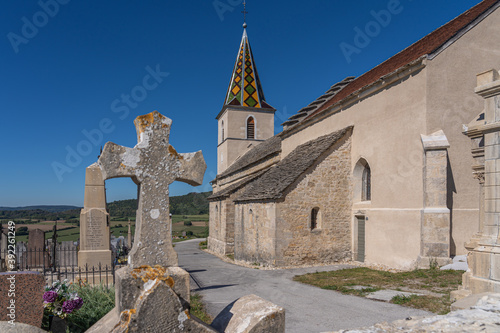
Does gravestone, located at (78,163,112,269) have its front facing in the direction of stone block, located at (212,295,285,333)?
yes

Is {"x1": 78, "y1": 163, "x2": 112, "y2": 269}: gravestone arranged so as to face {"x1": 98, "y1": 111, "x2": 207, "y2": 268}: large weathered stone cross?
yes

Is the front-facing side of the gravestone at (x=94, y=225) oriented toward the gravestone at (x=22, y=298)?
yes

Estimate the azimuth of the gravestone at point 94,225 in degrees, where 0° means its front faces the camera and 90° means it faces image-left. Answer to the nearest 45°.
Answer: approximately 0°

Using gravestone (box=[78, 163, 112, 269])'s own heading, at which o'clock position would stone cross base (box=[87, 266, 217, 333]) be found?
The stone cross base is roughly at 12 o'clock from the gravestone.

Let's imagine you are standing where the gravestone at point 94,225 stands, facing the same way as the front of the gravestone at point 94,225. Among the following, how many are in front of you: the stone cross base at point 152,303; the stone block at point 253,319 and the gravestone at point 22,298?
3

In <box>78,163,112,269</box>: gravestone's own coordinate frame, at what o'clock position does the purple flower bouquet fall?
The purple flower bouquet is roughly at 12 o'clock from the gravestone.

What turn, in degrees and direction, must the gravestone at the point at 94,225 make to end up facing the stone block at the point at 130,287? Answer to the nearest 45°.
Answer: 0° — it already faces it
